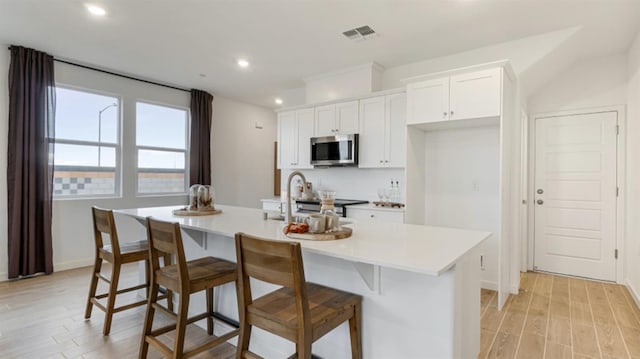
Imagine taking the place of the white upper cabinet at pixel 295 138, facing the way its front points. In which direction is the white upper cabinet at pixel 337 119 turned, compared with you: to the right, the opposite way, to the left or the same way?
the same way

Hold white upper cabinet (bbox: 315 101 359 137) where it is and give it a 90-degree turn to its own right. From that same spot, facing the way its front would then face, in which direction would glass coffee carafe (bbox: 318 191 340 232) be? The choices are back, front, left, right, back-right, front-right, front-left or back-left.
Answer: back-left

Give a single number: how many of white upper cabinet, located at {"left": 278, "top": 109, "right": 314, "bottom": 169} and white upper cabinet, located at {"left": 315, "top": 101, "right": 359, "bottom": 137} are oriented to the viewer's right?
0

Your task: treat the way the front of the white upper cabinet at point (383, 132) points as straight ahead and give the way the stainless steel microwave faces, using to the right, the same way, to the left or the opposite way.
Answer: the same way

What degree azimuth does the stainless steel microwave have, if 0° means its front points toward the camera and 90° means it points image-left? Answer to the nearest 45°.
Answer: approximately 45°

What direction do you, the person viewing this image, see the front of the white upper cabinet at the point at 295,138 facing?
facing the viewer and to the left of the viewer

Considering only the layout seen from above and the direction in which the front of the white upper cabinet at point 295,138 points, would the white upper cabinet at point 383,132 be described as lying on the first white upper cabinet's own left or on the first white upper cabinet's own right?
on the first white upper cabinet's own left

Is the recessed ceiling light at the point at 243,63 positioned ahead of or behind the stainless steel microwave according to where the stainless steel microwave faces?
ahead

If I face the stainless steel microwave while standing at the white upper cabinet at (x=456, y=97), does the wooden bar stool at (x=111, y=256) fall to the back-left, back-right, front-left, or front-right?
front-left

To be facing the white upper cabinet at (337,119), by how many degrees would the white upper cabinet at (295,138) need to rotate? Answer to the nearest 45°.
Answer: approximately 90° to its left

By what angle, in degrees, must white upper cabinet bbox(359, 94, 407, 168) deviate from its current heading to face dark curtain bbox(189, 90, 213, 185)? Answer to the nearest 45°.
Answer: approximately 45° to its right

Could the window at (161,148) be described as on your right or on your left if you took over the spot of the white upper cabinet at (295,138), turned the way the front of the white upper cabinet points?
on your right

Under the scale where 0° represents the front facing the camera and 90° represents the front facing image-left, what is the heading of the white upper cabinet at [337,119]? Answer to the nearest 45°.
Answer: approximately 45°

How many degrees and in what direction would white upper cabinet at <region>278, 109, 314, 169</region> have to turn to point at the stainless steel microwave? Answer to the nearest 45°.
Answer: approximately 90° to its left

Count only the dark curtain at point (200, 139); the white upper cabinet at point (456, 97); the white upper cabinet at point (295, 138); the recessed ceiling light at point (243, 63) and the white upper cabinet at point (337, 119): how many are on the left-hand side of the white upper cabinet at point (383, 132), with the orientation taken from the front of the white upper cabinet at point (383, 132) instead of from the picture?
1

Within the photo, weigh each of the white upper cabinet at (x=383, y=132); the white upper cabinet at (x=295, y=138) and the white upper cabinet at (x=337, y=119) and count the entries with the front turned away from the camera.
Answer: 0

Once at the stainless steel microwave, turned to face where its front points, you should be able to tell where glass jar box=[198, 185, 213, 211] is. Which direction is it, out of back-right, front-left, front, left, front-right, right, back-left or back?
front
